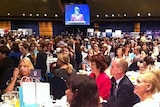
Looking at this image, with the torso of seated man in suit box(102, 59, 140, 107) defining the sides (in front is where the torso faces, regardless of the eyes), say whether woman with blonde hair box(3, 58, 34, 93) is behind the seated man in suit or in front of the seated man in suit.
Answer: in front

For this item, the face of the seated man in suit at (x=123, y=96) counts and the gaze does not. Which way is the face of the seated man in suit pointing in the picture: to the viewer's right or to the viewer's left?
to the viewer's left

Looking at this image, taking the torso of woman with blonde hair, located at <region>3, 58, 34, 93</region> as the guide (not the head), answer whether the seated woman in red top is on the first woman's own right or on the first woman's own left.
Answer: on the first woman's own left

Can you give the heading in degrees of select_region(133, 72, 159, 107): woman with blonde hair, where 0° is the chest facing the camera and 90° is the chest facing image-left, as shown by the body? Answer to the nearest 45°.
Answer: approximately 90°

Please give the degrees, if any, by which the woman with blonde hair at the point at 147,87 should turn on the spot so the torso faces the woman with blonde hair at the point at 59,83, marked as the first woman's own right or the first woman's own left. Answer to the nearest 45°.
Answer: approximately 45° to the first woman's own right

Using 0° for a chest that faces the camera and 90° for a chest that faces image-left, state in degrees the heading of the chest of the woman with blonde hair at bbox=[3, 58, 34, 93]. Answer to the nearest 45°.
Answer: approximately 45°

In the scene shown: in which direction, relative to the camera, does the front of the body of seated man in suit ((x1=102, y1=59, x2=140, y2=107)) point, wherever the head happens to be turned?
to the viewer's left

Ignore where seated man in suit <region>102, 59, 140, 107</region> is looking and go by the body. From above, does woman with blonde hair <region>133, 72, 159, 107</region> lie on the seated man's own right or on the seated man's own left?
on the seated man's own left
